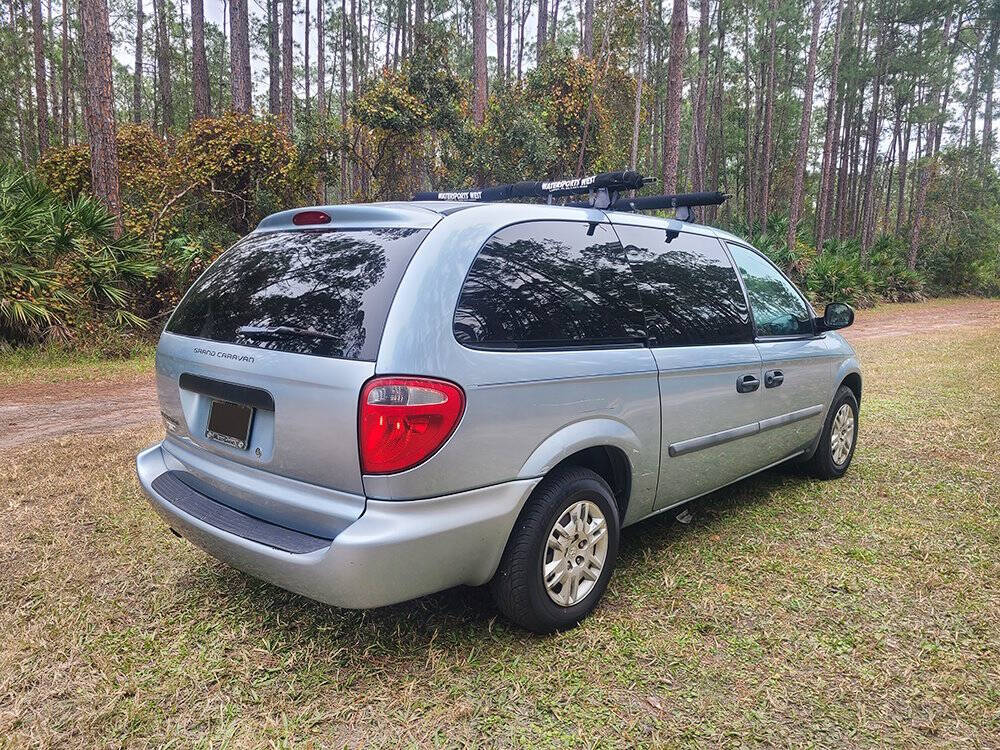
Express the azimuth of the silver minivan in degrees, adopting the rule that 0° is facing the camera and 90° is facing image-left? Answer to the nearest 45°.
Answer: approximately 225°

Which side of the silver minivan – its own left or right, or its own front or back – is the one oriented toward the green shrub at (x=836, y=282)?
front

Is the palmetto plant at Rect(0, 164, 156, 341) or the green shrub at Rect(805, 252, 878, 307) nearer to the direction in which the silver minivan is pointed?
the green shrub

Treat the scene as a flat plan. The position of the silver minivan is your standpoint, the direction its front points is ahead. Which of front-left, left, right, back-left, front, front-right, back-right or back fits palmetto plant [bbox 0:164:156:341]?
left
